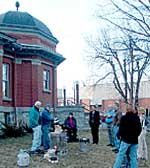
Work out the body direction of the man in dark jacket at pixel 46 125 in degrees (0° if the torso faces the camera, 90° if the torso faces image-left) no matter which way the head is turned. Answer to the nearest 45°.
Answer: approximately 270°

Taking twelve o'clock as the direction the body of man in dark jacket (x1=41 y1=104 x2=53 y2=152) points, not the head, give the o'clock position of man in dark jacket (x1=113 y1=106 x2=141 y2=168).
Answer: man in dark jacket (x1=113 y1=106 x2=141 y2=168) is roughly at 2 o'clock from man in dark jacket (x1=41 y1=104 x2=53 y2=152).

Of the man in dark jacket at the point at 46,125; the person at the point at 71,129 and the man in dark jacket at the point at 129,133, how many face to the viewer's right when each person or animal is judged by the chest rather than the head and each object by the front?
1

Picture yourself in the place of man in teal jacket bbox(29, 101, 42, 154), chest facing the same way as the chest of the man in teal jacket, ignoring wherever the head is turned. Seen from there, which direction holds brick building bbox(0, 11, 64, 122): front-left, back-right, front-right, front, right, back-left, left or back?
left

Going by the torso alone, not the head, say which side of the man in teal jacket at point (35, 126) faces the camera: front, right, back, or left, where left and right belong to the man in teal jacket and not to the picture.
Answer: right

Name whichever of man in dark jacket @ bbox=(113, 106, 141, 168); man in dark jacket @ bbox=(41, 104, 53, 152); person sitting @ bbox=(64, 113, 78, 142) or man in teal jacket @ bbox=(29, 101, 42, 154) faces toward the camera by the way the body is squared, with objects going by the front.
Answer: the person sitting

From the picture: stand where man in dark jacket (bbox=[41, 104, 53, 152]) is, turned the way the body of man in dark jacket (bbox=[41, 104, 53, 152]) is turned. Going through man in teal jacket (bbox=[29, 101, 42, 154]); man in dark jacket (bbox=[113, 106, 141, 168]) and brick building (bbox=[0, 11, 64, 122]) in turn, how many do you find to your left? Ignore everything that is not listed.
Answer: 1

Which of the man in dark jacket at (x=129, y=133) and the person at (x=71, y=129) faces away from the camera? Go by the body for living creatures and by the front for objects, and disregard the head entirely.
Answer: the man in dark jacket

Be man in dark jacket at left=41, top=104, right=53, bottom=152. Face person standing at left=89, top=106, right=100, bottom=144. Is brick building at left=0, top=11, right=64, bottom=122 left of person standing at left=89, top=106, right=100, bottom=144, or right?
left

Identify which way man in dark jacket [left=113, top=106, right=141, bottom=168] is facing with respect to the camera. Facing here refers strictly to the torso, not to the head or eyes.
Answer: away from the camera

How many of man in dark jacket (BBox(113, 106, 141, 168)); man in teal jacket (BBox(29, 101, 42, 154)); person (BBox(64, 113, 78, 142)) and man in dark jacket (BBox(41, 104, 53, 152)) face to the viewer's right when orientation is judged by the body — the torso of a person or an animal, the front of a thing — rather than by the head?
2

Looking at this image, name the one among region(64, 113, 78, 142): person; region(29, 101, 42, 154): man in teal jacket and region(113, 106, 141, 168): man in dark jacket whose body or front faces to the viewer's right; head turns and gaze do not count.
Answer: the man in teal jacket

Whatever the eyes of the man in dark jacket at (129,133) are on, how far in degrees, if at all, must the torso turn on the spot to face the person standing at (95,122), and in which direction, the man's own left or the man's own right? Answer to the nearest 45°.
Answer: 0° — they already face them

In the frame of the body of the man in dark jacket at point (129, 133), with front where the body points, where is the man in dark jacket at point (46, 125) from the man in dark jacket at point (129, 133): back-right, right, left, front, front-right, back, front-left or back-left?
front-left
